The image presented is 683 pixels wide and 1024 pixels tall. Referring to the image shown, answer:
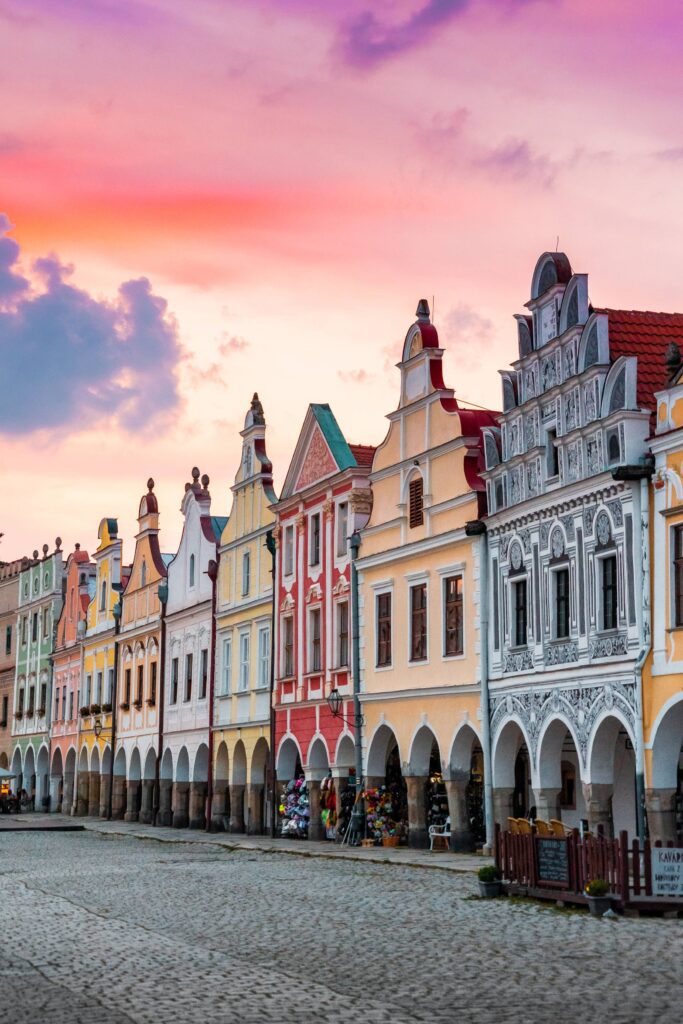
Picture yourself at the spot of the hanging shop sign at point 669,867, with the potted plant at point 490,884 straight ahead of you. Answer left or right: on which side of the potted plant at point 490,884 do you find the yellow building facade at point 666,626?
right

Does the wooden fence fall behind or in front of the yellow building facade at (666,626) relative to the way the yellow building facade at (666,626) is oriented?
in front

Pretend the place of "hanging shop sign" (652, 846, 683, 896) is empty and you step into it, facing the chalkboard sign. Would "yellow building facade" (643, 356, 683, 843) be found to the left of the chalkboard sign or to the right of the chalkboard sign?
right

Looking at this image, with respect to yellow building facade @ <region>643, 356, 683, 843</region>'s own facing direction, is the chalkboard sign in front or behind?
in front

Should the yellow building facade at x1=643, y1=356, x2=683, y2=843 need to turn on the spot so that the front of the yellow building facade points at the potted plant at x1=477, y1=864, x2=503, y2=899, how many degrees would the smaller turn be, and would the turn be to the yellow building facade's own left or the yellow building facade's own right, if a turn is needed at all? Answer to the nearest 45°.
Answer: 0° — it already faces it

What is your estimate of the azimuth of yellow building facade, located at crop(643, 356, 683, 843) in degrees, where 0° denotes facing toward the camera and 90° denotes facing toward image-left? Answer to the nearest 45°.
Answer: approximately 45°

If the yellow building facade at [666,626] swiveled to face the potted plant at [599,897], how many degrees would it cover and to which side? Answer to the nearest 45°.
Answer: approximately 45° to its left

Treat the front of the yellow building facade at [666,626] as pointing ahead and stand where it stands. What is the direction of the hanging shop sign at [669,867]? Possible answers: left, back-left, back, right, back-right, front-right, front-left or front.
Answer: front-left
